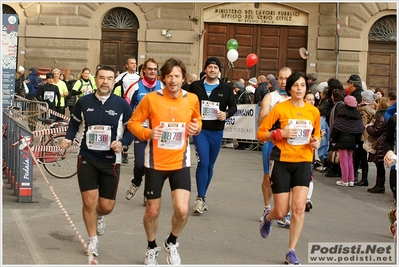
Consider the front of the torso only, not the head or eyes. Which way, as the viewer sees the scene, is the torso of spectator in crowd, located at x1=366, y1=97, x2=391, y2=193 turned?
to the viewer's left

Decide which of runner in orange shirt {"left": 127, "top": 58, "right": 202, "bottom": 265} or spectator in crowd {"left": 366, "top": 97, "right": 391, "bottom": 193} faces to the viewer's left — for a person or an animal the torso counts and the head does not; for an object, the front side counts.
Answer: the spectator in crowd

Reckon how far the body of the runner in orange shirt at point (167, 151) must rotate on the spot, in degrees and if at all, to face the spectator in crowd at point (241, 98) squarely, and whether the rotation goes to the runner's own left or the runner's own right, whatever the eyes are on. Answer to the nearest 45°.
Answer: approximately 180°

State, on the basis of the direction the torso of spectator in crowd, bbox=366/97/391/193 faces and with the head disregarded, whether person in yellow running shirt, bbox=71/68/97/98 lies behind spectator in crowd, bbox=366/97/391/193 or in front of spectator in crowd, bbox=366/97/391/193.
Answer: in front

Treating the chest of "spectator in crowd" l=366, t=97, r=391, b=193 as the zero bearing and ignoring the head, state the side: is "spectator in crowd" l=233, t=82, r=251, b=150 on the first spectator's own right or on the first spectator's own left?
on the first spectator's own right

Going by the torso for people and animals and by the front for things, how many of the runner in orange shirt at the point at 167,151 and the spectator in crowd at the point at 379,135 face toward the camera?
1

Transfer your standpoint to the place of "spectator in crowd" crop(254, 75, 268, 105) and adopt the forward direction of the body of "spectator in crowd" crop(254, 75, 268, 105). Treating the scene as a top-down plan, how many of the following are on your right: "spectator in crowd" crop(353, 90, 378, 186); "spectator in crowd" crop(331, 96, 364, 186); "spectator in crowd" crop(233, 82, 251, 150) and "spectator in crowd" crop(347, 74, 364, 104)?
1

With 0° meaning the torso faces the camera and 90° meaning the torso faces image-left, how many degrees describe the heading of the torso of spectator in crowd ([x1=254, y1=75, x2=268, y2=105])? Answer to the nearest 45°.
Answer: approximately 45°
